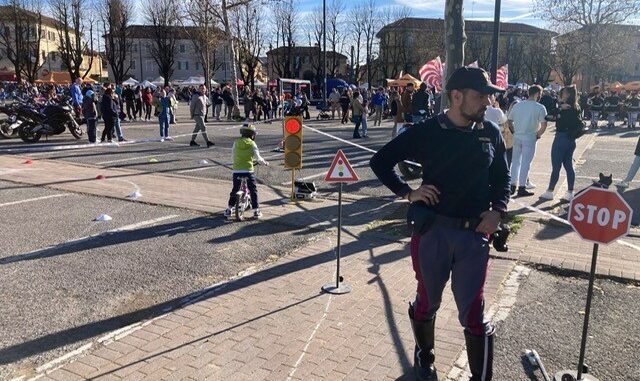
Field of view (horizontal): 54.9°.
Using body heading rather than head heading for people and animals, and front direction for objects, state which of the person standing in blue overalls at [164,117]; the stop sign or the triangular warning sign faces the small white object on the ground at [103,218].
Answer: the person standing in blue overalls

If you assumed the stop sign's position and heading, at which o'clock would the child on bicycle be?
The child on bicycle is roughly at 4 o'clock from the stop sign.

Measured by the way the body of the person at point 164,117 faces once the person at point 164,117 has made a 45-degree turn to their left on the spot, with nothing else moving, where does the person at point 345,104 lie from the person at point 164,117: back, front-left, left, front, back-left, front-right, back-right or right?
left

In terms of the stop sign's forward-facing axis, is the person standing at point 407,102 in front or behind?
behind

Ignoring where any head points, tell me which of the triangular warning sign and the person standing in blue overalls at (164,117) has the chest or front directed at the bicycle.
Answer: the person standing in blue overalls

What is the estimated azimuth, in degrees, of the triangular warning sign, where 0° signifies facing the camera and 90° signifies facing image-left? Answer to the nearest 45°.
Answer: approximately 0°

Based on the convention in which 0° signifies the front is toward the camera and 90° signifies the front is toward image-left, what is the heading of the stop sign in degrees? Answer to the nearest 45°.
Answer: approximately 0°

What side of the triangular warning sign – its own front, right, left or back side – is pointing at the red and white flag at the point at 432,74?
back

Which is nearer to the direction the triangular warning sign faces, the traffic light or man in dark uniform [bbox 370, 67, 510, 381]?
the man in dark uniform
